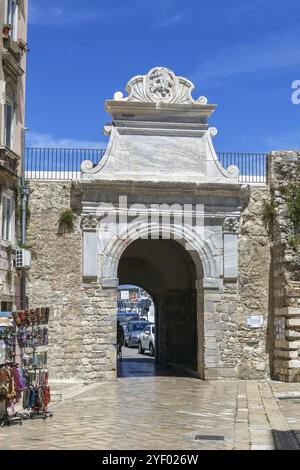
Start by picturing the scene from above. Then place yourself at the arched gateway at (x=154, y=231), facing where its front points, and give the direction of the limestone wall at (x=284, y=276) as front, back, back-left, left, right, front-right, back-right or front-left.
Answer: left

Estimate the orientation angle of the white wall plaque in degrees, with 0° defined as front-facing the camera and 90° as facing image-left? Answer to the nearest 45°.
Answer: approximately 0°

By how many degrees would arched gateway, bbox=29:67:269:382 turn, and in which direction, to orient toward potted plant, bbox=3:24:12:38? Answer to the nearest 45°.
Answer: approximately 45° to its right

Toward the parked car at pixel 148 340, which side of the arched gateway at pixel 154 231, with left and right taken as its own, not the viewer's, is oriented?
back

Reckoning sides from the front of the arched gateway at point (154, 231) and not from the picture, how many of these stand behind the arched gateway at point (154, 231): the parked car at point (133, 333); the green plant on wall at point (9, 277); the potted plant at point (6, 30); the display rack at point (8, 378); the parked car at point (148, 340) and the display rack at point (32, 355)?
2

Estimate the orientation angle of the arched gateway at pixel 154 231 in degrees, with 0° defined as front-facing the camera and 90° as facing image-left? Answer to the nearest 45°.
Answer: approximately 0°

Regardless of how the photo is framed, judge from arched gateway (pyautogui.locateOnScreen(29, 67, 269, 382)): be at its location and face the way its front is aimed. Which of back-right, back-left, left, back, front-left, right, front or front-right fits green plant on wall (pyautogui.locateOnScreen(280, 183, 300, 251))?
left

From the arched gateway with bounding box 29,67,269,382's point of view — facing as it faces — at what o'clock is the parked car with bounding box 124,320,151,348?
The parked car is roughly at 6 o'clock from the arched gateway.
